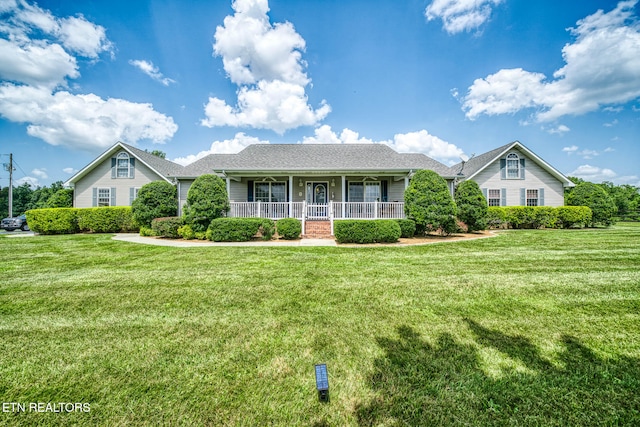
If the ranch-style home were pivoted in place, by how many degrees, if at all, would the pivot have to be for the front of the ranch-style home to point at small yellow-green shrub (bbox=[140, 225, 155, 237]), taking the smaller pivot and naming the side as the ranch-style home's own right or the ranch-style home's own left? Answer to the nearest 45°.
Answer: approximately 45° to the ranch-style home's own right

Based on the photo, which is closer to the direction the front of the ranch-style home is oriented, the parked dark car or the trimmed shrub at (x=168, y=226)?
the trimmed shrub

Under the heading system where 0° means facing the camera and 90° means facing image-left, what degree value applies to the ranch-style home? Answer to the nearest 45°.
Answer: approximately 0°

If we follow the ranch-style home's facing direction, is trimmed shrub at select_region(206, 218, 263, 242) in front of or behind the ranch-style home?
in front

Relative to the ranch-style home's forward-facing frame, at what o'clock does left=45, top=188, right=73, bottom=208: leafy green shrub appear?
The leafy green shrub is roughly at 3 o'clock from the ranch-style home.

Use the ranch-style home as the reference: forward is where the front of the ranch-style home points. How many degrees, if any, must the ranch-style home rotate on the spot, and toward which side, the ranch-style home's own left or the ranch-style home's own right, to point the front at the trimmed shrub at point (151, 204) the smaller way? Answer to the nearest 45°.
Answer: approximately 45° to the ranch-style home's own right

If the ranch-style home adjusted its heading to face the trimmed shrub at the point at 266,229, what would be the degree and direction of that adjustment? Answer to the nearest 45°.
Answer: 0° — it already faces it
